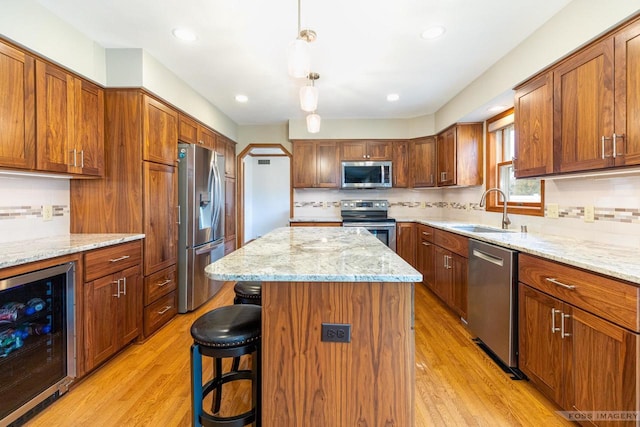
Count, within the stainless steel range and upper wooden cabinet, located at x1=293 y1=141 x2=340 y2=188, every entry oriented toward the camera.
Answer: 2

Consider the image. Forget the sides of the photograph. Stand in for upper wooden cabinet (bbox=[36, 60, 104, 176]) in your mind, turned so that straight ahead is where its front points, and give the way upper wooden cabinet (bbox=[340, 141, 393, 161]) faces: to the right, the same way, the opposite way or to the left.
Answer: to the right

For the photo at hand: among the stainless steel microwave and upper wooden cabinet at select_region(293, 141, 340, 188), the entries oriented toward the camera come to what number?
2

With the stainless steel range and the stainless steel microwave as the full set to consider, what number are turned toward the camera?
2

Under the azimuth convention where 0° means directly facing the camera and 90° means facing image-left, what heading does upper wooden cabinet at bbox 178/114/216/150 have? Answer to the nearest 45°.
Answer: approximately 315°

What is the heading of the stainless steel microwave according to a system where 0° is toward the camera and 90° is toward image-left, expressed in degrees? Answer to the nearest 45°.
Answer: approximately 0°

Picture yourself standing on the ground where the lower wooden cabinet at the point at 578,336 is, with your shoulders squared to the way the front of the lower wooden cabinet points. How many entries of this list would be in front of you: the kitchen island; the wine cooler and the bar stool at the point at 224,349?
3

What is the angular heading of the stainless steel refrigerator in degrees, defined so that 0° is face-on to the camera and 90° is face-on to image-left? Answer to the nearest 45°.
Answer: approximately 315°

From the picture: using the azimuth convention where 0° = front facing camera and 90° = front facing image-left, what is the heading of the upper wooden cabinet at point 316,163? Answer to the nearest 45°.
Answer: approximately 0°

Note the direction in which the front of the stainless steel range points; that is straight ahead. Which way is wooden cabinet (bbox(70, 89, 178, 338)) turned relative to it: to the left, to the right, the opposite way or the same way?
to the left

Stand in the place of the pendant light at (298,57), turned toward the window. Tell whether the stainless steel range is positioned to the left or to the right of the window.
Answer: left

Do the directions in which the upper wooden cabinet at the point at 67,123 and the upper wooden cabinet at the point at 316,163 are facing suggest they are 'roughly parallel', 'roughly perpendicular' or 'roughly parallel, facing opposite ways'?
roughly perpendicular
